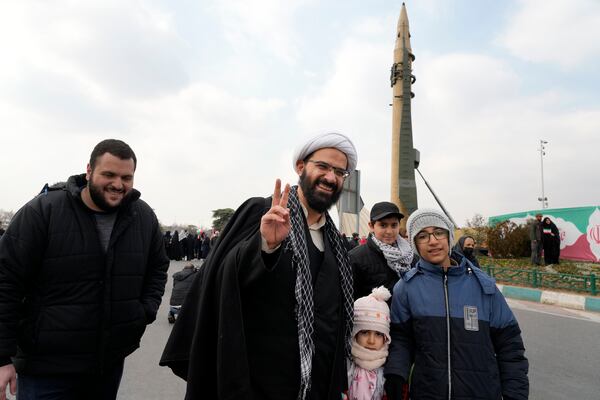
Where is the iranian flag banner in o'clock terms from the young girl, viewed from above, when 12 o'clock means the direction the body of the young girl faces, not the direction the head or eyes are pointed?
The iranian flag banner is roughly at 7 o'clock from the young girl.

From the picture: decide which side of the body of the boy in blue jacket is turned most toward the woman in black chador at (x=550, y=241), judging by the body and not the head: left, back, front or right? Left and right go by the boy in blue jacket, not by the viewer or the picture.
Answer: back

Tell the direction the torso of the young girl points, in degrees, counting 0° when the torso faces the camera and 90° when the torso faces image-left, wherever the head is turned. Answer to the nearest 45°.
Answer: approximately 0°

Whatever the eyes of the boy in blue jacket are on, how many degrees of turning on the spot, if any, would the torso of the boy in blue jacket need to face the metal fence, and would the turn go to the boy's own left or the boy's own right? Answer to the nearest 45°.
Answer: approximately 180°

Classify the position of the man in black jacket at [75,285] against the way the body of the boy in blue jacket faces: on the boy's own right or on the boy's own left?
on the boy's own right

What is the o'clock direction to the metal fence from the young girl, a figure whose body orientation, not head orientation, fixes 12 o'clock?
The metal fence is roughly at 7 o'clock from the young girl.
